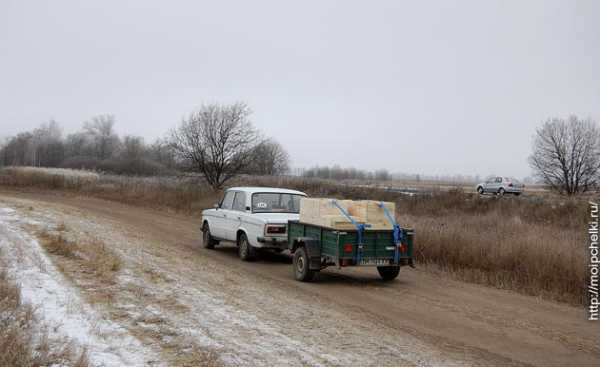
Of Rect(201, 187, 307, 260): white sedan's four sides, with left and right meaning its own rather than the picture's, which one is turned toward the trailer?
back

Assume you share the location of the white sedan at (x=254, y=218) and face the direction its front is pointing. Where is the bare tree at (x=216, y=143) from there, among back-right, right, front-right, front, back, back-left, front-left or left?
front-right

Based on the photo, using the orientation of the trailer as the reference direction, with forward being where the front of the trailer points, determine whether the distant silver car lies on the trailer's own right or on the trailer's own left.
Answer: on the trailer's own right

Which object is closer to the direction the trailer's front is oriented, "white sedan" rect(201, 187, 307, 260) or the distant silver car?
the white sedan

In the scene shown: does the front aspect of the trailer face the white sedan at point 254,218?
yes

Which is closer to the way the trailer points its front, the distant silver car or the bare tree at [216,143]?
the bare tree

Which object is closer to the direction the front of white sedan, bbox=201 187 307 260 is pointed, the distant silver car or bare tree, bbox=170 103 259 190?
the bare tree

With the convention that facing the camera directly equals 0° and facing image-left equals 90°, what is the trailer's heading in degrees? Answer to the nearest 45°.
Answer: approximately 135°

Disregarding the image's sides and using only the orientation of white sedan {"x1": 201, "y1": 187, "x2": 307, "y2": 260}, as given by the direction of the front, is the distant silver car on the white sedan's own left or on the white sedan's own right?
on the white sedan's own right

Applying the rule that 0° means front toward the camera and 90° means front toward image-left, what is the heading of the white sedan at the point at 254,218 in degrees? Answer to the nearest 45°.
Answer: approximately 135°

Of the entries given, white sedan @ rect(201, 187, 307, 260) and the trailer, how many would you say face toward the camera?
0
